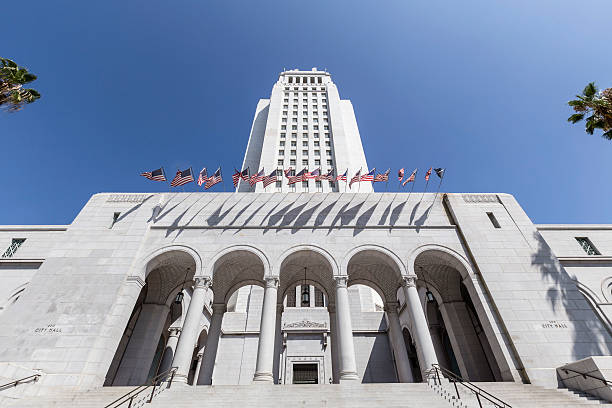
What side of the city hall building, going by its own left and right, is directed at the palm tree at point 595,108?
left

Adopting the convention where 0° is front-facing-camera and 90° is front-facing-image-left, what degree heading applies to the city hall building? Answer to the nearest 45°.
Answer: approximately 0°

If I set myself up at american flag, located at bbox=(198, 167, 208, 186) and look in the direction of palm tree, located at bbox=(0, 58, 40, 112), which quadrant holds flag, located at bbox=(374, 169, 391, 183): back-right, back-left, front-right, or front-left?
back-left
